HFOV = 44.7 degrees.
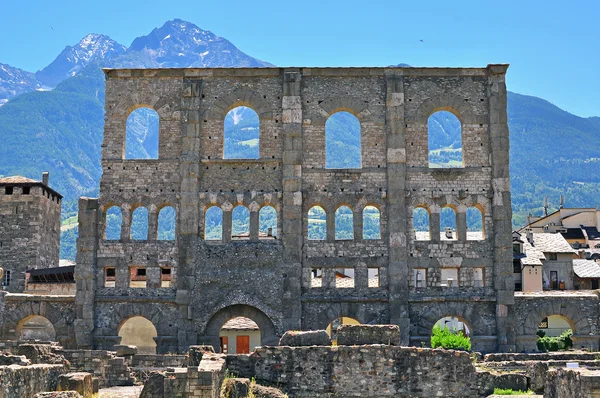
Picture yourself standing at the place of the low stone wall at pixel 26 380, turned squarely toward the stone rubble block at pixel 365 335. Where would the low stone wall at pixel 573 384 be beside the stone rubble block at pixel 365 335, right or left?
right

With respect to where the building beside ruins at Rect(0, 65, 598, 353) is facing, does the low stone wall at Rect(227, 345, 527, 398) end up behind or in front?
in front

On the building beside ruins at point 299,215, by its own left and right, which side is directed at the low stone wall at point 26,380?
front

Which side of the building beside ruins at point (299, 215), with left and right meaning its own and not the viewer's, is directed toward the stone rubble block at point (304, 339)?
front

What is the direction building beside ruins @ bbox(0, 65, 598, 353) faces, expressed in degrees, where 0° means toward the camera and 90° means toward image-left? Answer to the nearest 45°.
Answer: approximately 0°

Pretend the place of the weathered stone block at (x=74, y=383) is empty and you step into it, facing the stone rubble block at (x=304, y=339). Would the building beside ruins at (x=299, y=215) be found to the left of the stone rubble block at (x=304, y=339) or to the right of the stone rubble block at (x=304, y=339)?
left

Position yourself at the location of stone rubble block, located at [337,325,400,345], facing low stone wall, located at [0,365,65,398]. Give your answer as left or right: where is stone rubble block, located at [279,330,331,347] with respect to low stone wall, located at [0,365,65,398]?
right

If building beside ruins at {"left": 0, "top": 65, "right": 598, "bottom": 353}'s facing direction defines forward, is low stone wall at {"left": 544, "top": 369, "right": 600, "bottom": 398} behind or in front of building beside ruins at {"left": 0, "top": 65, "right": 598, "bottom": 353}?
in front
